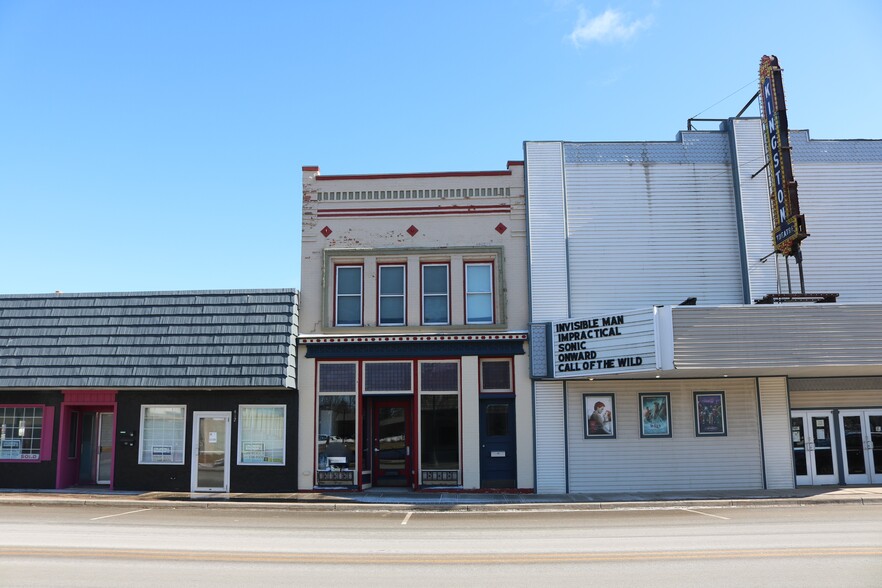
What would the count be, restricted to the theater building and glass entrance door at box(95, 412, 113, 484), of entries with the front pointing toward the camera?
2

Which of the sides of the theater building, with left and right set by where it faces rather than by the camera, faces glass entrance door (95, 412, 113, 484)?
right

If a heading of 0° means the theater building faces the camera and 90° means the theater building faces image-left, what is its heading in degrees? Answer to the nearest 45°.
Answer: approximately 0°

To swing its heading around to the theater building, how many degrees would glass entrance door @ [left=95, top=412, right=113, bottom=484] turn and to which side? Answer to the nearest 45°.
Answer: approximately 45° to its left
